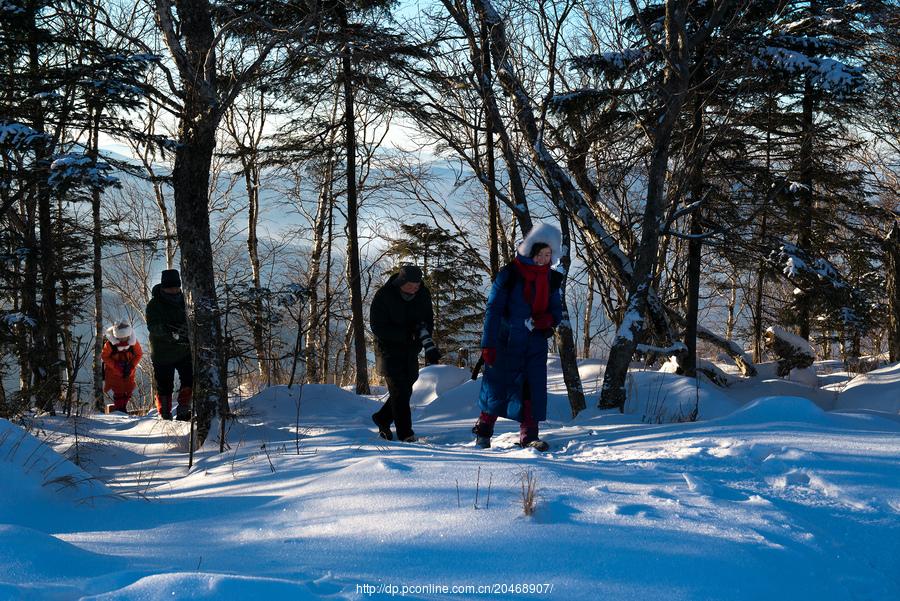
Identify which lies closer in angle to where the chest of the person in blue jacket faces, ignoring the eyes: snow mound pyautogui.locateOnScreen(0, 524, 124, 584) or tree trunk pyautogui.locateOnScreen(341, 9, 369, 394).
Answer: the snow mound

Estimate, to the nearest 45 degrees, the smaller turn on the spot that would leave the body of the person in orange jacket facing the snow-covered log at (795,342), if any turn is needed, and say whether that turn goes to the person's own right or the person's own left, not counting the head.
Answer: approximately 90° to the person's own left

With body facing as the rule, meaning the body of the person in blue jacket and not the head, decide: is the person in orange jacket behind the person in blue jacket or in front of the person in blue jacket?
behind

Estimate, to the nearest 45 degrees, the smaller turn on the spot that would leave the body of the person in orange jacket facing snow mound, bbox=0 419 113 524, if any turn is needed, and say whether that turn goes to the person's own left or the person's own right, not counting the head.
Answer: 0° — they already face it

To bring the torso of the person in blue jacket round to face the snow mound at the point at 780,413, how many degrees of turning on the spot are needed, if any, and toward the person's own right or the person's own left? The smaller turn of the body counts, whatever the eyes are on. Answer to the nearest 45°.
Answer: approximately 45° to the person's own left

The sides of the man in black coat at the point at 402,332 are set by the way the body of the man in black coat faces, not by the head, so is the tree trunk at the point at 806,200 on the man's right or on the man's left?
on the man's left
